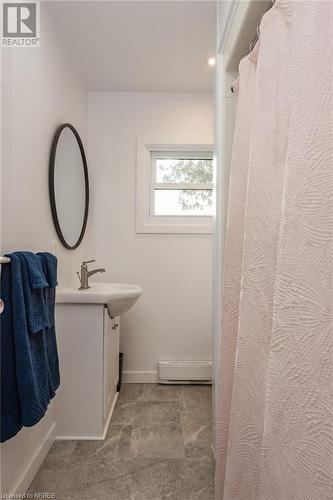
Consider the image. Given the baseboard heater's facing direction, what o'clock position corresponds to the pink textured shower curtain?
The pink textured shower curtain is roughly at 12 o'clock from the baseboard heater.

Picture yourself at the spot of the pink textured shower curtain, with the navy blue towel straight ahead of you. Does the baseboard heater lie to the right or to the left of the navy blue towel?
right

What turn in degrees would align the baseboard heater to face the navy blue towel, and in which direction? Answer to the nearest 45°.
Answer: approximately 45° to its right

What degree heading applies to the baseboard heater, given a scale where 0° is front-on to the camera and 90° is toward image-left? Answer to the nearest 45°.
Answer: approximately 0°
